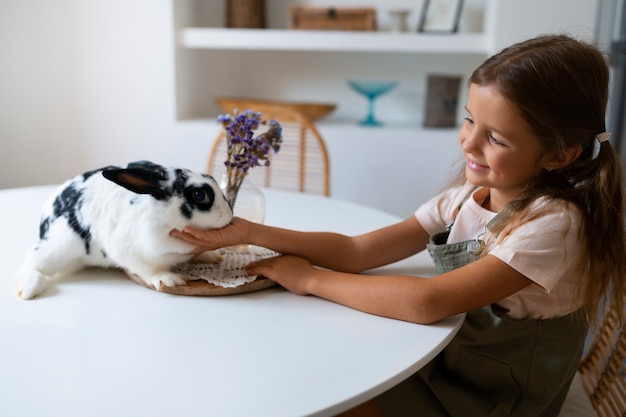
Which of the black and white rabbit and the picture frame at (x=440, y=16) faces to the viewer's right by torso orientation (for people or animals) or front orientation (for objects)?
the black and white rabbit

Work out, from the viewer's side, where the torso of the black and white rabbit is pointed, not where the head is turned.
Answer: to the viewer's right

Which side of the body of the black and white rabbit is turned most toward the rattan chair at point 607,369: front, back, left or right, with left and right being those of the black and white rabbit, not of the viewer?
front

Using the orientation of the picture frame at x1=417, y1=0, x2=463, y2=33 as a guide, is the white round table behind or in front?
in front

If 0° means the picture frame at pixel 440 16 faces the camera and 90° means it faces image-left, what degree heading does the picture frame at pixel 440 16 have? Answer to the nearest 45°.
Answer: approximately 0°

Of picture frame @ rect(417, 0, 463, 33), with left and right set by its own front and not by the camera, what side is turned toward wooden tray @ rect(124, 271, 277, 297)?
front

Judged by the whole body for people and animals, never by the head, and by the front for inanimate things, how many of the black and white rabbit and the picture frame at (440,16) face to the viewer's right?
1

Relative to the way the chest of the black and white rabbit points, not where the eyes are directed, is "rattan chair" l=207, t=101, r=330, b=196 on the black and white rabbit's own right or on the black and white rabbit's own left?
on the black and white rabbit's own left

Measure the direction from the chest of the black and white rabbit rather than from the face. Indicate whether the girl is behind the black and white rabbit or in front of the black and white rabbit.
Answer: in front
